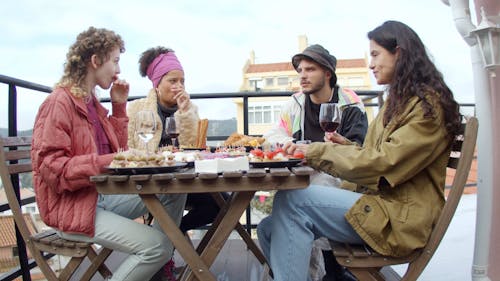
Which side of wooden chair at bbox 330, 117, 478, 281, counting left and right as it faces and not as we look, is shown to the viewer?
left

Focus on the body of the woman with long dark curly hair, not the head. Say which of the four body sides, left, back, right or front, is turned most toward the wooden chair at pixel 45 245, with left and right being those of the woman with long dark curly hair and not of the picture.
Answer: front

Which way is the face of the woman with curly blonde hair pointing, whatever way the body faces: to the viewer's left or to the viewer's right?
to the viewer's right

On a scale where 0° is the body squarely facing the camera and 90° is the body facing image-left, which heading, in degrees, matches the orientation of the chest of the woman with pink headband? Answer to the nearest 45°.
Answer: approximately 315°

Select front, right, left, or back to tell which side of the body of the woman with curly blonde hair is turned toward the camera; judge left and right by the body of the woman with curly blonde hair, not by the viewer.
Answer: right

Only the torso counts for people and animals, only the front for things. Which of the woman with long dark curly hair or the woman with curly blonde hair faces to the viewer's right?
the woman with curly blonde hair

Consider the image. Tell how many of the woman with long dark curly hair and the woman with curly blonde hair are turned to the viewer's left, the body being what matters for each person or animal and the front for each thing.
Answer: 1

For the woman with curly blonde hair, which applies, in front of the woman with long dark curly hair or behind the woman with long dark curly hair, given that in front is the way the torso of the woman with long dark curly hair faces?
in front

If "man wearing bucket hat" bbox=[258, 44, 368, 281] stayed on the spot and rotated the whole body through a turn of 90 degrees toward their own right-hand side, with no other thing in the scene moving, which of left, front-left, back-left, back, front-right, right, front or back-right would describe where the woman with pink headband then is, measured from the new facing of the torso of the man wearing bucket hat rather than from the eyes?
front-left

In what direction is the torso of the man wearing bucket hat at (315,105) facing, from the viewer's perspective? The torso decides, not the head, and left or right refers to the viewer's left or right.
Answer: facing the viewer and to the left of the viewer

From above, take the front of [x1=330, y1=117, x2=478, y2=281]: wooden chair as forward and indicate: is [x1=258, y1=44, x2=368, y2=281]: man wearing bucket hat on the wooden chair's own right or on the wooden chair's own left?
on the wooden chair's own right

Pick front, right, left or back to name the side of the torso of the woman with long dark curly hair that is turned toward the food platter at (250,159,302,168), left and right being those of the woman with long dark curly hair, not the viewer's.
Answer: front

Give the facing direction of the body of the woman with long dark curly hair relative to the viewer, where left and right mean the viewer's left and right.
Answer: facing to the left of the viewer
